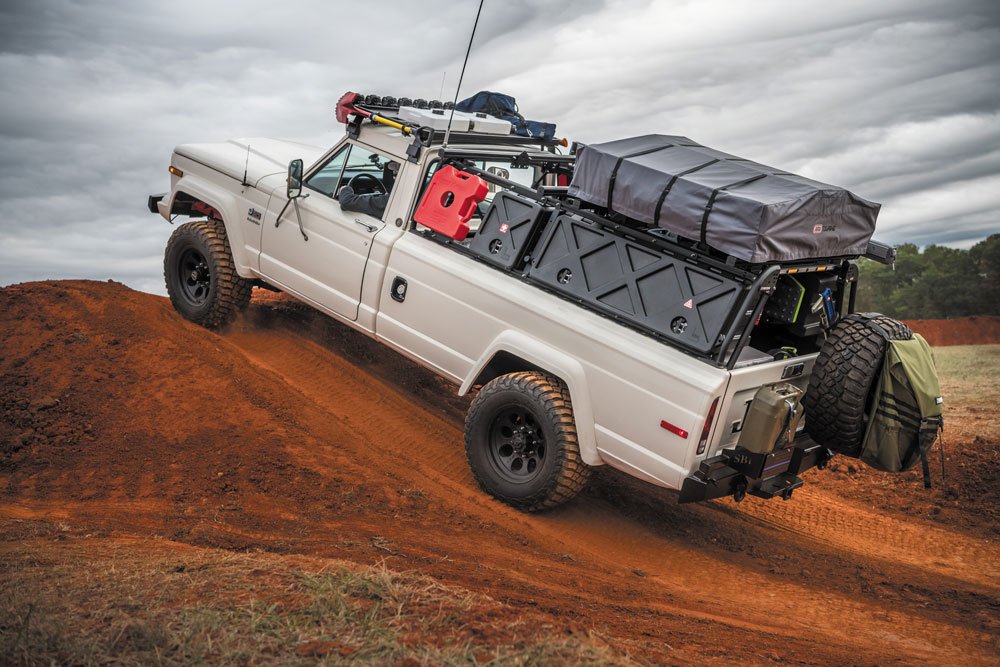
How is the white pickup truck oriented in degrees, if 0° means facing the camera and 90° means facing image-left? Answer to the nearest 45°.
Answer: approximately 135°

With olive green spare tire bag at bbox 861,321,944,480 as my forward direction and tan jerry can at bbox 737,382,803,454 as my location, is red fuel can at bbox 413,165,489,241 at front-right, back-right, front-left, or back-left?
back-left

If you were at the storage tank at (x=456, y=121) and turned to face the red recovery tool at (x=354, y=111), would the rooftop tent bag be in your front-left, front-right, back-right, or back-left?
back-left
